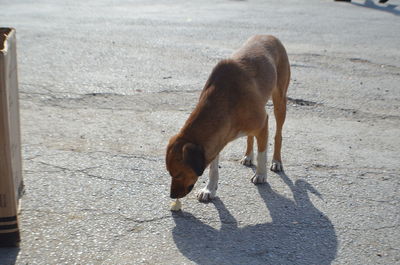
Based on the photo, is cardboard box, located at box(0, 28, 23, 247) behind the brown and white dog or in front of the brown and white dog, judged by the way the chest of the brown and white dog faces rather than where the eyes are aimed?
in front

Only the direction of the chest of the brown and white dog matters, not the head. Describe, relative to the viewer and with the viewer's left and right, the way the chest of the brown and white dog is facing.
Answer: facing the viewer and to the left of the viewer
